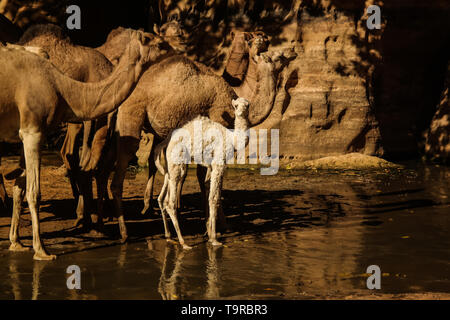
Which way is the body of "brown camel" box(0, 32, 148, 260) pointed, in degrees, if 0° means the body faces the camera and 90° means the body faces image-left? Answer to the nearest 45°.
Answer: approximately 270°

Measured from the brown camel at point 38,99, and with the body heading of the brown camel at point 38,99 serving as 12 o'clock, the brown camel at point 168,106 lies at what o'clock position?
the brown camel at point 168,106 is roughly at 11 o'clock from the brown camel at point 38,99.

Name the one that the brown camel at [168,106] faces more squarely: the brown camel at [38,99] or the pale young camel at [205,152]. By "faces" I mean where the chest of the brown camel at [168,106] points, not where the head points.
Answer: the pale young camel

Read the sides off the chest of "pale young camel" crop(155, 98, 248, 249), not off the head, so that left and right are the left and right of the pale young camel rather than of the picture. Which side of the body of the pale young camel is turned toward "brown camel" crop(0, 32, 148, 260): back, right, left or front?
back

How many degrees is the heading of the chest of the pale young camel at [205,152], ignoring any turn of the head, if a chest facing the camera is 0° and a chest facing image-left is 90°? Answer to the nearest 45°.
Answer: approximately 270°

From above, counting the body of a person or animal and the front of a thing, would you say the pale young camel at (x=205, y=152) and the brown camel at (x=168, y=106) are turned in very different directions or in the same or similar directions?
same or similar directions

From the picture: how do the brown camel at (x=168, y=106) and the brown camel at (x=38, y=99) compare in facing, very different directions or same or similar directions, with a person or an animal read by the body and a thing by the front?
same or similar directions

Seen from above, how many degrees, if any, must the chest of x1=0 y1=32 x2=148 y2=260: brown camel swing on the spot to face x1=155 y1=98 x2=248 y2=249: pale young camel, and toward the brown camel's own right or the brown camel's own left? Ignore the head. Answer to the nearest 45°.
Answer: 0° — it already faces it

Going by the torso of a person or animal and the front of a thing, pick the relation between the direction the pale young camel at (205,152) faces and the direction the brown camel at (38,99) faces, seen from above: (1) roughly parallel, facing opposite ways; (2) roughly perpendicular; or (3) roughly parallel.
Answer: roughly parallel

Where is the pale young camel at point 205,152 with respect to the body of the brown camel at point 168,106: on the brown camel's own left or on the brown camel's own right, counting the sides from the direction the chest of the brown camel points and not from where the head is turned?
on the brown camel's own right

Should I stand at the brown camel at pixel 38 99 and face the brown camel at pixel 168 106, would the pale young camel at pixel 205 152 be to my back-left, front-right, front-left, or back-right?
front-right

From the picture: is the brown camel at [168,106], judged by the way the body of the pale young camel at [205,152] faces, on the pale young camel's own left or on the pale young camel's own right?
on the pale young camel's own left

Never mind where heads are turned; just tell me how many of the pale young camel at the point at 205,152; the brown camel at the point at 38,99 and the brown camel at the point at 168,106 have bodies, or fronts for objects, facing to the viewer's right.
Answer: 3

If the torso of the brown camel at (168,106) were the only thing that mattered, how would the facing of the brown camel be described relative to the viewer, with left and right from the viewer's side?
facing to the right of the viewer
